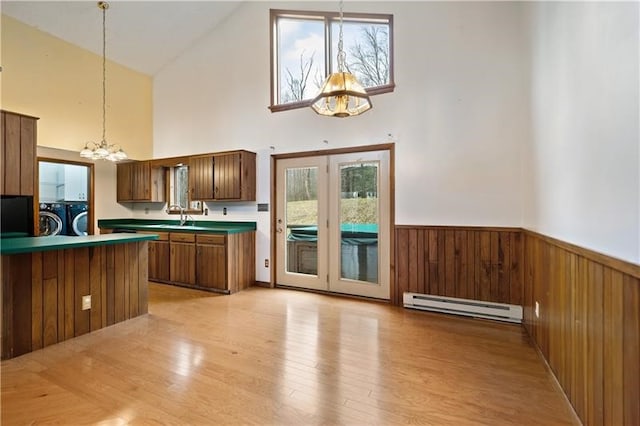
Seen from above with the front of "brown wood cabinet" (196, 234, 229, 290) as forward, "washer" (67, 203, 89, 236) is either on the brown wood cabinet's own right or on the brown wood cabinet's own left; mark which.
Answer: on the brown wood cabinet's own right

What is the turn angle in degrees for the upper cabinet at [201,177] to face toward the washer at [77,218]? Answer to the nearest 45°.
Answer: approximately 90° to its right

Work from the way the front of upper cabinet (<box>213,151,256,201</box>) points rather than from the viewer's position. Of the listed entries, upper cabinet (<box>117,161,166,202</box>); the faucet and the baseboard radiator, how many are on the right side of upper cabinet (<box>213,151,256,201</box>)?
2

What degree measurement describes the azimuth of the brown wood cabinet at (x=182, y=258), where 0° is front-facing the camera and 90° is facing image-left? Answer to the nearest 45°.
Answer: approximately 45°

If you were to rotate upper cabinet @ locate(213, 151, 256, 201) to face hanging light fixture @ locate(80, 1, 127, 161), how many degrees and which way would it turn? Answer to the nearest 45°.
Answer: approximately 45° to its right

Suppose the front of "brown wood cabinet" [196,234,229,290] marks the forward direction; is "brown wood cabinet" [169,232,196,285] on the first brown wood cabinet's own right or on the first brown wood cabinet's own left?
on the first brown wood cabinet's own right

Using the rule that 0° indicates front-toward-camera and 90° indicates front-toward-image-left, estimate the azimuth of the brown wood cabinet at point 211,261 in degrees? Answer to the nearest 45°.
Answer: approximately 45°
